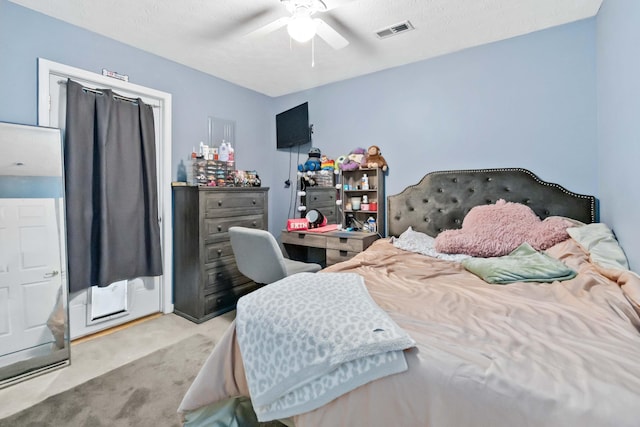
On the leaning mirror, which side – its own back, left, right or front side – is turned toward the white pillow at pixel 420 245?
front

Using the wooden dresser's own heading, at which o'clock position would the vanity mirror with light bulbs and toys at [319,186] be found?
The vanity mirror with light bulbs and toys is roughly at 10 o'clock from the wooden dresser.

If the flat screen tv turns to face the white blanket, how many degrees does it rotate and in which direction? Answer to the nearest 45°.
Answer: approximately 45° to its left

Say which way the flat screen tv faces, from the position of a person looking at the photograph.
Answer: facing the viewer and to the left of the viewer

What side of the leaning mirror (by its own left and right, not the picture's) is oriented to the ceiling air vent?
front

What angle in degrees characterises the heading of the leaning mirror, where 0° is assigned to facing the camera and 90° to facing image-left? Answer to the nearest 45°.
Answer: approximately 315°

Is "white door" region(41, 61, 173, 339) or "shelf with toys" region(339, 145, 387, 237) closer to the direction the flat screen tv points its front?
the white door

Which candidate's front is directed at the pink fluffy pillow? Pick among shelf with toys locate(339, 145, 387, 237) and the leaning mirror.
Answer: the leaning mirror

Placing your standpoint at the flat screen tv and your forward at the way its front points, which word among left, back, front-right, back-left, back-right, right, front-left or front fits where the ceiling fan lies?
front-left
